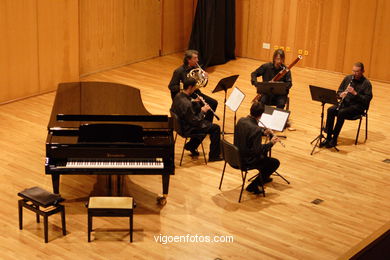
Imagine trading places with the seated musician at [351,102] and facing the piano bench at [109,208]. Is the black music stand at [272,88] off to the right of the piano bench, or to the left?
right

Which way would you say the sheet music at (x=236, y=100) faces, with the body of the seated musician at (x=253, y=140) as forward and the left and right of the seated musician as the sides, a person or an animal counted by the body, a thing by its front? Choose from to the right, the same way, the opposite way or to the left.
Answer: the opposite way

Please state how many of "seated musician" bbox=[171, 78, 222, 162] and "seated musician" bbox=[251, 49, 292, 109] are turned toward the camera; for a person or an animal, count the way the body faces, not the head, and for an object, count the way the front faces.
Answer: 1

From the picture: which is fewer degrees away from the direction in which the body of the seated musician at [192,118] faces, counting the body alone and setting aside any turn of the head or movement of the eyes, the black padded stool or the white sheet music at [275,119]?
the white sheet music

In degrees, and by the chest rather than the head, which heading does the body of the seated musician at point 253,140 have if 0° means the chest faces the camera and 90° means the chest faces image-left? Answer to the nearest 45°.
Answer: approximately 225°

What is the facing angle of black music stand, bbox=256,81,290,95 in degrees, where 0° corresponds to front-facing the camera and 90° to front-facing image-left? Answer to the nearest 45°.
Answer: approximately 180°

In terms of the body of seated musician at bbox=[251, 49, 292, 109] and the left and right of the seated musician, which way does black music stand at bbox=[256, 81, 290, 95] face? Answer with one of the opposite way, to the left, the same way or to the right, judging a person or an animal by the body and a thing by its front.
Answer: the opposite way

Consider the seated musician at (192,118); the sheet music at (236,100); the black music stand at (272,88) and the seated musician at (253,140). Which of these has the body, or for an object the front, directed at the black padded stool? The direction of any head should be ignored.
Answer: the sheet music

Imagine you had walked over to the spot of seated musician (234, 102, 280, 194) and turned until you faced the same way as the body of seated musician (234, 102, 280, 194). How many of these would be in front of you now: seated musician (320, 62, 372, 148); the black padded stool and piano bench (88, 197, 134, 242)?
1

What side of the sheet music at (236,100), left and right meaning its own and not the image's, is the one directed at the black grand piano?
front

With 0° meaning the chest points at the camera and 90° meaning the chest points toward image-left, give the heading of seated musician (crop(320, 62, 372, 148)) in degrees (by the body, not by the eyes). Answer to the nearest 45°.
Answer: approximately 45°

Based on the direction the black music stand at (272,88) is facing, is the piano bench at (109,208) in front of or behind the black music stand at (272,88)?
behind

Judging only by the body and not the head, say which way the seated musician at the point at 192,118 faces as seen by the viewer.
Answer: to the viewer's right

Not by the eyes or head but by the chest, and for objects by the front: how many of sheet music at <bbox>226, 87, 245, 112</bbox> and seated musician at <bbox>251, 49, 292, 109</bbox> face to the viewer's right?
0

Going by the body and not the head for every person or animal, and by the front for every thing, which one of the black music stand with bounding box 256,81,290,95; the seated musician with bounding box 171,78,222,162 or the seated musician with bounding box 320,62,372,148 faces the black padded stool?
the seated musician with bounding box 320,62,372,148
